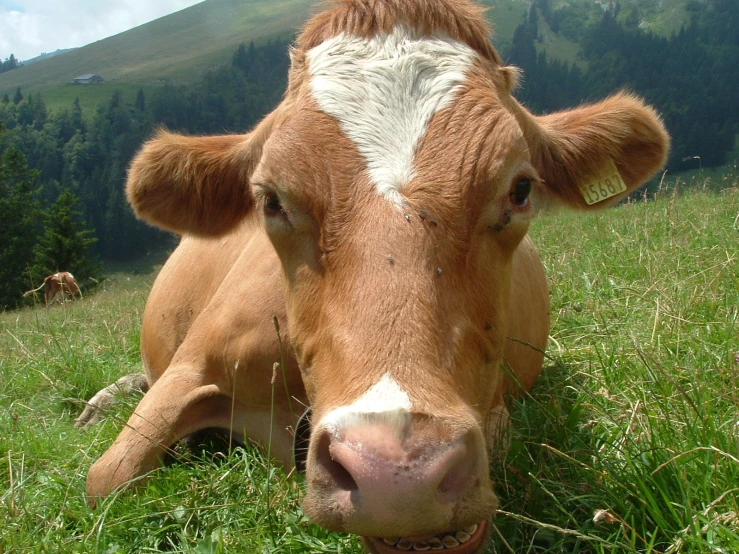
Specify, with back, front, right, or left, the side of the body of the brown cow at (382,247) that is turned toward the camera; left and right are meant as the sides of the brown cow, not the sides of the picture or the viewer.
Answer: front
